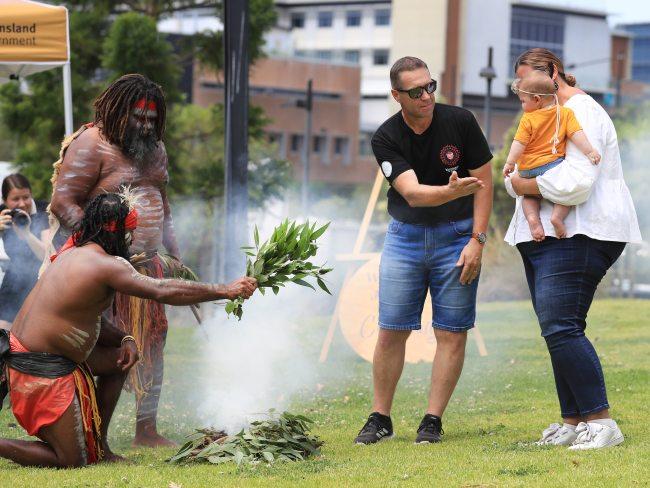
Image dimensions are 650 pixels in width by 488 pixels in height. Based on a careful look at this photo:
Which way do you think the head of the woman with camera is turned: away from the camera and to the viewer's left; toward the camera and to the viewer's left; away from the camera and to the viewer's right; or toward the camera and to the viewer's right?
toward the camera and to the viewer's right

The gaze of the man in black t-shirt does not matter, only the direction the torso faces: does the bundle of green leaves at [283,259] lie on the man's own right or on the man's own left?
on the man's own right

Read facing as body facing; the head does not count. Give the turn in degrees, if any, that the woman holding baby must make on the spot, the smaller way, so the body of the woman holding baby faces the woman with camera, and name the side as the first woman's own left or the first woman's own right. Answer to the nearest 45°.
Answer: approximately 45° to the first woman's own right

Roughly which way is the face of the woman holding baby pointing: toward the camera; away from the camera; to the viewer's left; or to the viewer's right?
to the viewer's left

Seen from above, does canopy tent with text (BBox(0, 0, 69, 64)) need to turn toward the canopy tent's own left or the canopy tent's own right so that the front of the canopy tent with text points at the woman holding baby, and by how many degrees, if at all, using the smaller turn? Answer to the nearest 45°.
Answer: approximately 45° to the canopy tent's own left

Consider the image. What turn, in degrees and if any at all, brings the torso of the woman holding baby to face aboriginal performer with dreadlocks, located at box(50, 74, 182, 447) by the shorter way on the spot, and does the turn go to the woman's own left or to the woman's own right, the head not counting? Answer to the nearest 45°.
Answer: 0° — they already face them

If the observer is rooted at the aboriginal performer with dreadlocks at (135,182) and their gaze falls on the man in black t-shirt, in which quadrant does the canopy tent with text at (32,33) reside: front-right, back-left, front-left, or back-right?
back-left

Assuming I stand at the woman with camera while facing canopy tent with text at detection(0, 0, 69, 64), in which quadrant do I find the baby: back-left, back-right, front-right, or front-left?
back-right

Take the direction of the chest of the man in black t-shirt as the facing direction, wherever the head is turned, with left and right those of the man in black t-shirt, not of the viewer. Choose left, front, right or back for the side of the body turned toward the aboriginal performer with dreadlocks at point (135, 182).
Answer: right

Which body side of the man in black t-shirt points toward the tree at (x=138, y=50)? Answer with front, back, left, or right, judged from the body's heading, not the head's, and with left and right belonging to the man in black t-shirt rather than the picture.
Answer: back

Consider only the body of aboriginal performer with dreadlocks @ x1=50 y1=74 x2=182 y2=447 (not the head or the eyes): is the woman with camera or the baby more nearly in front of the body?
the baby

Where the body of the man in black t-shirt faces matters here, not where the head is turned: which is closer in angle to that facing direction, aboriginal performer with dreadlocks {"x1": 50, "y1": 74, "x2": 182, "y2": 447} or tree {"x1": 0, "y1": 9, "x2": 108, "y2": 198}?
the aboriginal performer with dreadlocks

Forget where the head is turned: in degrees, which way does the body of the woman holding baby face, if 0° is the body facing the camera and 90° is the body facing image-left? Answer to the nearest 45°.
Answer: approximately 90°
